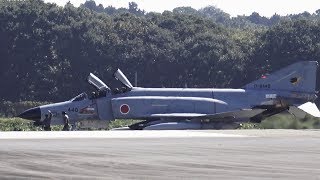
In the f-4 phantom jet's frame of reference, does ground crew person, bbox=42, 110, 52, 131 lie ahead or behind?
ahead

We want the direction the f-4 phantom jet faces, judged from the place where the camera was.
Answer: facing to the left of the viewer
